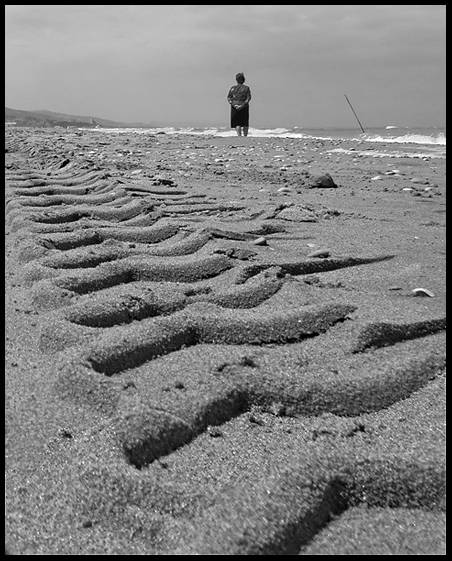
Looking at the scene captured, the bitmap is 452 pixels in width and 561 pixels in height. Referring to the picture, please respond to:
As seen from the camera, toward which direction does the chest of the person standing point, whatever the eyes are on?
away from the camera

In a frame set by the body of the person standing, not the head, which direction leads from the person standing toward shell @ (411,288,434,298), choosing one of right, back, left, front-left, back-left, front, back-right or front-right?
back
